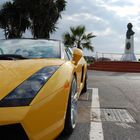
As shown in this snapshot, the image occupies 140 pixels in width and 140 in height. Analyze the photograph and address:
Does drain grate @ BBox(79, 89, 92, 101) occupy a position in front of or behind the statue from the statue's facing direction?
in front

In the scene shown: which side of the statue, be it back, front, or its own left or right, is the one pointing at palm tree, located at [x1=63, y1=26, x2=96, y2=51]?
right

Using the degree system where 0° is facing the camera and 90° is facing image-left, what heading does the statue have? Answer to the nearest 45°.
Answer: approximately 45°

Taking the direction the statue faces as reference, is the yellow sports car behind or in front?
in front
